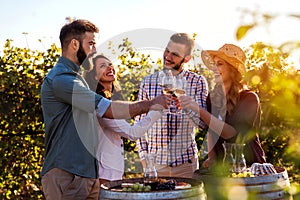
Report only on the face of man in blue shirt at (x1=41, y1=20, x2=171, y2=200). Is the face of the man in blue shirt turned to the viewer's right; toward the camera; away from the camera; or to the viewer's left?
to the viewer's right

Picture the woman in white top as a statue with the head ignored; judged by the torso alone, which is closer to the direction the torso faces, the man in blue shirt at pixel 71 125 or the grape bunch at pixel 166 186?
the grape bunch

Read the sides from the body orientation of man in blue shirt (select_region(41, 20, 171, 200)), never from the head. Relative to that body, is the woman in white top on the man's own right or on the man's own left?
on the man's own left

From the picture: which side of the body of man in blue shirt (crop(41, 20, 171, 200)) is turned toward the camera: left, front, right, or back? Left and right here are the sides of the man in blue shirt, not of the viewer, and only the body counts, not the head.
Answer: right

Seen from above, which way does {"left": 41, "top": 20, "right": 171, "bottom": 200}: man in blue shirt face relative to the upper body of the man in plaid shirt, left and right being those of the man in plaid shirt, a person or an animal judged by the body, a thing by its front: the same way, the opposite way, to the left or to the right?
to the left

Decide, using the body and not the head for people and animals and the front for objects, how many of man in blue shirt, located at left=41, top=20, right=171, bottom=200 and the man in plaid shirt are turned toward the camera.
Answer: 1

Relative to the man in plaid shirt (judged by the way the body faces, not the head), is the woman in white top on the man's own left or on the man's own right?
on the man's own right

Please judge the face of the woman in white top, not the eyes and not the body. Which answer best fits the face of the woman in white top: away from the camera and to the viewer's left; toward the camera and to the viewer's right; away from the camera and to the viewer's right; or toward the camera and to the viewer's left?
toward the camera and to the viewer's right

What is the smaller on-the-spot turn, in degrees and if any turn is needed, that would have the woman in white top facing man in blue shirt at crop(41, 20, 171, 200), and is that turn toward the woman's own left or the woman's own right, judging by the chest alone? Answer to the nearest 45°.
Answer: approximately 90° to the woman's own right
